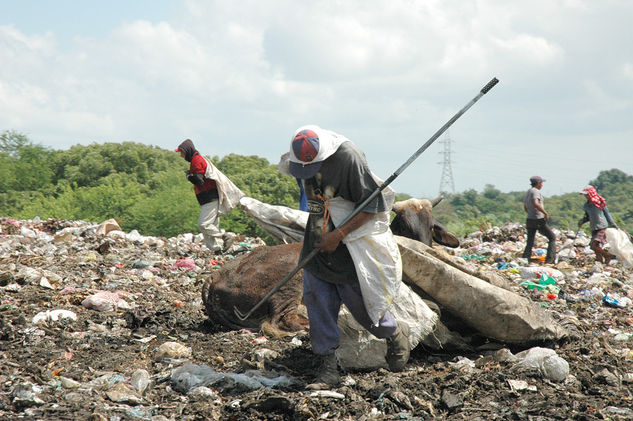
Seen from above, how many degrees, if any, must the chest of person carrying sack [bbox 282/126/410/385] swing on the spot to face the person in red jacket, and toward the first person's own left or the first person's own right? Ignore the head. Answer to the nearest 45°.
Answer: approximately 135° to the first person's own right

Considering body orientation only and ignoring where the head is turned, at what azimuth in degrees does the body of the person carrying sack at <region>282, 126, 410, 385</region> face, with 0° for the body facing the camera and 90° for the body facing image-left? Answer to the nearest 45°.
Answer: approximately 45°

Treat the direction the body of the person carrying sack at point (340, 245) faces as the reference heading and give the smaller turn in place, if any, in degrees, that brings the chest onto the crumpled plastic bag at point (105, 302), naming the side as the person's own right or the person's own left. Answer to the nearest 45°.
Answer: approximately 90° to the person's own right

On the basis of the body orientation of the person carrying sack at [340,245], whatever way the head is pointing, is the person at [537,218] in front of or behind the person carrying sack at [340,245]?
behind

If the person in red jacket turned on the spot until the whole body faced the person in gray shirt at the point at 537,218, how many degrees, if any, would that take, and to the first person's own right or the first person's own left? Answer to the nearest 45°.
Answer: approximately 180°

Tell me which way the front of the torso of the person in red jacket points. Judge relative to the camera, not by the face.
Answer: to the viewer's left

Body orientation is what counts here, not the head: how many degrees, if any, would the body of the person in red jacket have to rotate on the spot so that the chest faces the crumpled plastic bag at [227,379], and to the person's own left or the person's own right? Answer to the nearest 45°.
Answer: approximately 90° to the person's own left
